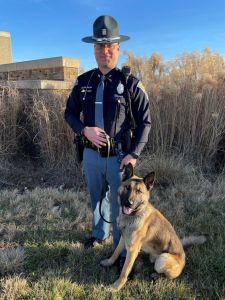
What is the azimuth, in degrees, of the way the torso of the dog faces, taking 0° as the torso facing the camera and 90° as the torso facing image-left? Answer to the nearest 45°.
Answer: approximately 45°

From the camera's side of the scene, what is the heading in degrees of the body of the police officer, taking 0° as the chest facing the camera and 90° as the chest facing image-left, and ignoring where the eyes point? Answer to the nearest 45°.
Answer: approximately 0°

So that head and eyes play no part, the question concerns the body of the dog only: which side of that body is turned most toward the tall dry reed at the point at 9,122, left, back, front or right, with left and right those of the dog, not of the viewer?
right

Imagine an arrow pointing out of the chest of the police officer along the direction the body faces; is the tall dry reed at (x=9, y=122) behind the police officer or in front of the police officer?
behind
